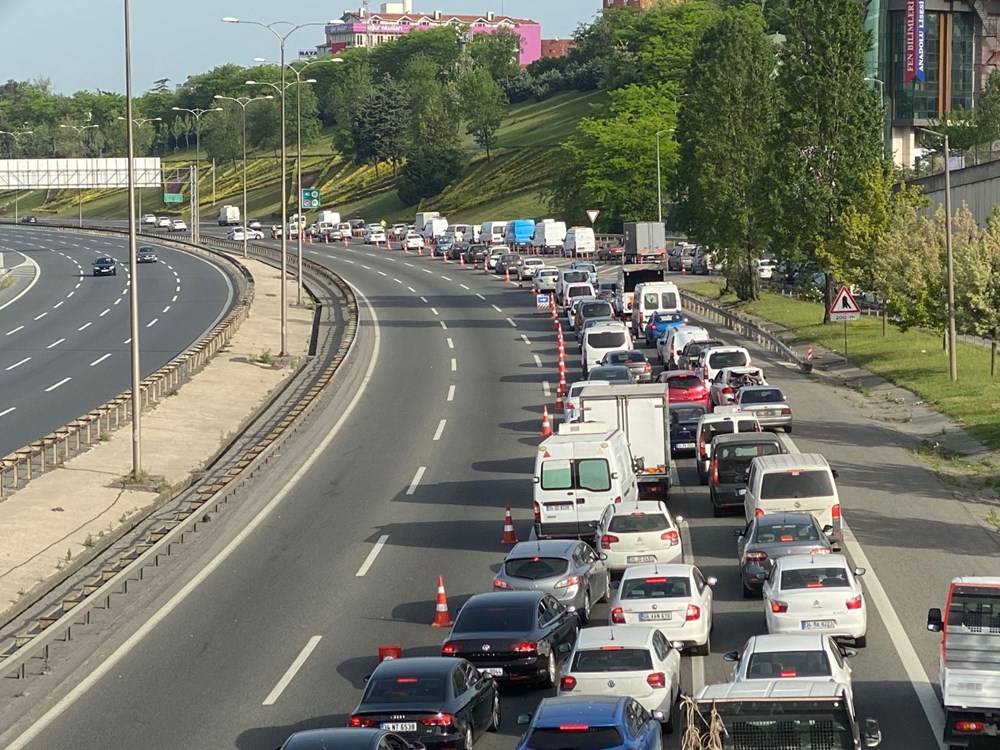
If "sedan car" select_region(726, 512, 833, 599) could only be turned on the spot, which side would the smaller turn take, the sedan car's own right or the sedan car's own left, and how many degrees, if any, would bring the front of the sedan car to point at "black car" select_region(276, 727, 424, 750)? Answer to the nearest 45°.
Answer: approximately 180°

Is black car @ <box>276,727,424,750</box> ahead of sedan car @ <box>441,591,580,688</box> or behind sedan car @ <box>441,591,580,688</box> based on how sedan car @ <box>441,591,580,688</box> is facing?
behind

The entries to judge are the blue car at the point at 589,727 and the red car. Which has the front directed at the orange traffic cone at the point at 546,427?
the blue car

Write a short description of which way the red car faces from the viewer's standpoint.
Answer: facing away from the viewer

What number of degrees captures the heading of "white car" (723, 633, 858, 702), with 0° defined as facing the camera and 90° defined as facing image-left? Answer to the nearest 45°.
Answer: approximately 180°

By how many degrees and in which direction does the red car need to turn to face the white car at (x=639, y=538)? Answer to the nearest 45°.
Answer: approximately 180°

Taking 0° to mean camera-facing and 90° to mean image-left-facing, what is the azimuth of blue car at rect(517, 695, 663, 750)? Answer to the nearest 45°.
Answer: approximately 180°

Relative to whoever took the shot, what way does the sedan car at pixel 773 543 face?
facing away from the viewer

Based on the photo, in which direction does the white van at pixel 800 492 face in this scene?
away from the camera

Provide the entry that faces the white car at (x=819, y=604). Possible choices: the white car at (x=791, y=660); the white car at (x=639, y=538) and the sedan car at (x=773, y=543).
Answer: the white car at (x=791, y=660)

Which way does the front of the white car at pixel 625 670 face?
away from the camera

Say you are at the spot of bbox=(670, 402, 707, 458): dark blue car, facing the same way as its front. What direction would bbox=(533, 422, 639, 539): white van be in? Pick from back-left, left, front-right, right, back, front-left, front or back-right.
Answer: back

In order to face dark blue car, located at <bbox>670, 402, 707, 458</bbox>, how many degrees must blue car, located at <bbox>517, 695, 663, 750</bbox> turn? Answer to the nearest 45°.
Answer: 0° — it already faces it

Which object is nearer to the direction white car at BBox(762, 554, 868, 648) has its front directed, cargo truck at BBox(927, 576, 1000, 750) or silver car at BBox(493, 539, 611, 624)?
the silver car

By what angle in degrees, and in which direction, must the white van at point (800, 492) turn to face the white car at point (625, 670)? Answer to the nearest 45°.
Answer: approximately 180°
